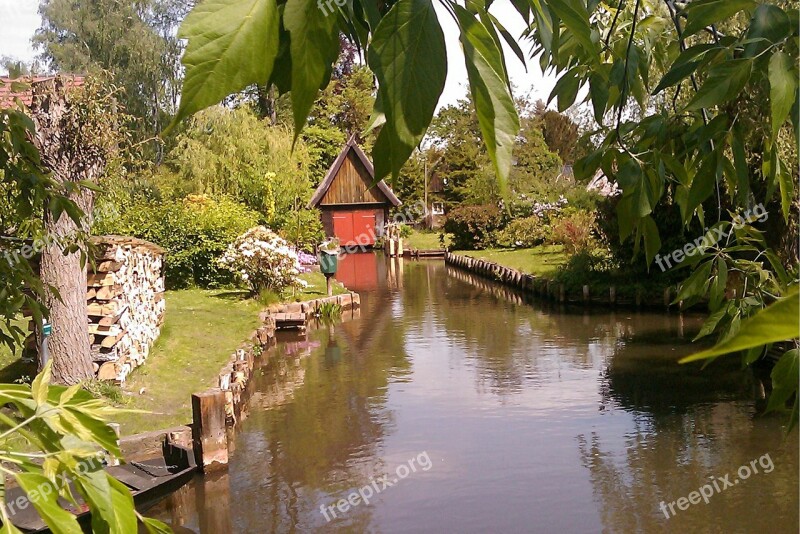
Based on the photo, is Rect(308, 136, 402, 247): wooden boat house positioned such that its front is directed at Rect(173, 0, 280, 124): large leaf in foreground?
yes

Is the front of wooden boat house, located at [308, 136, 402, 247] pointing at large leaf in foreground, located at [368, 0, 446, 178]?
yes

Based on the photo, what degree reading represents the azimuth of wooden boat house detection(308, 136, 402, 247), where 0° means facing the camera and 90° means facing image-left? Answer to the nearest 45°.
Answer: approximately 0°
